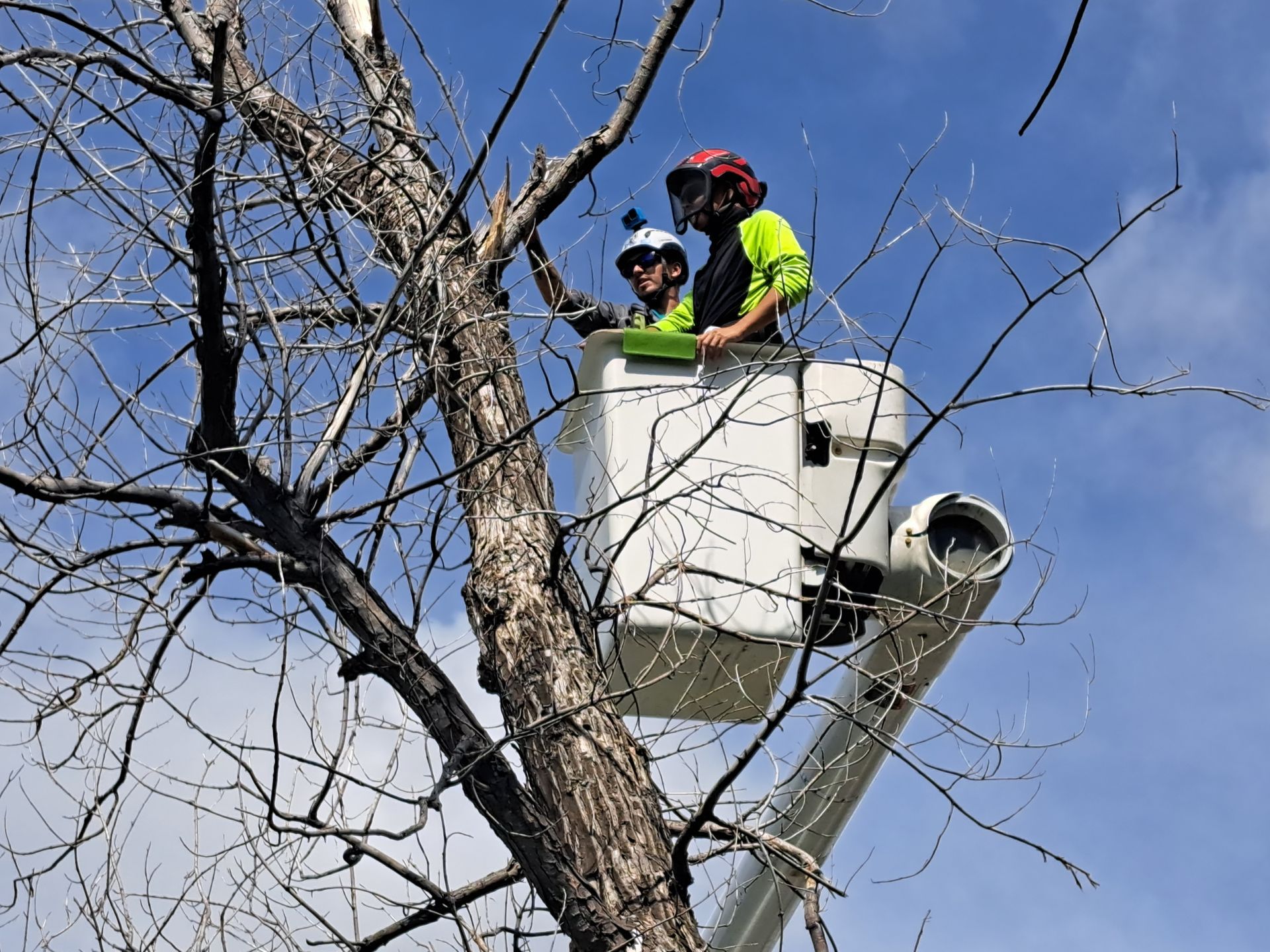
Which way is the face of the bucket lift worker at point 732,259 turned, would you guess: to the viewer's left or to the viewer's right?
to the viewer's left

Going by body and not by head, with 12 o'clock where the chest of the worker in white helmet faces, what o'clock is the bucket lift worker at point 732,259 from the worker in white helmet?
The bucket lift worker is roughly at 10 o'clock from the worker in white helmet.

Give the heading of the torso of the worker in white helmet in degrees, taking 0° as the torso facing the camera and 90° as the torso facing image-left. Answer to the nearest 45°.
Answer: approximately 45°
